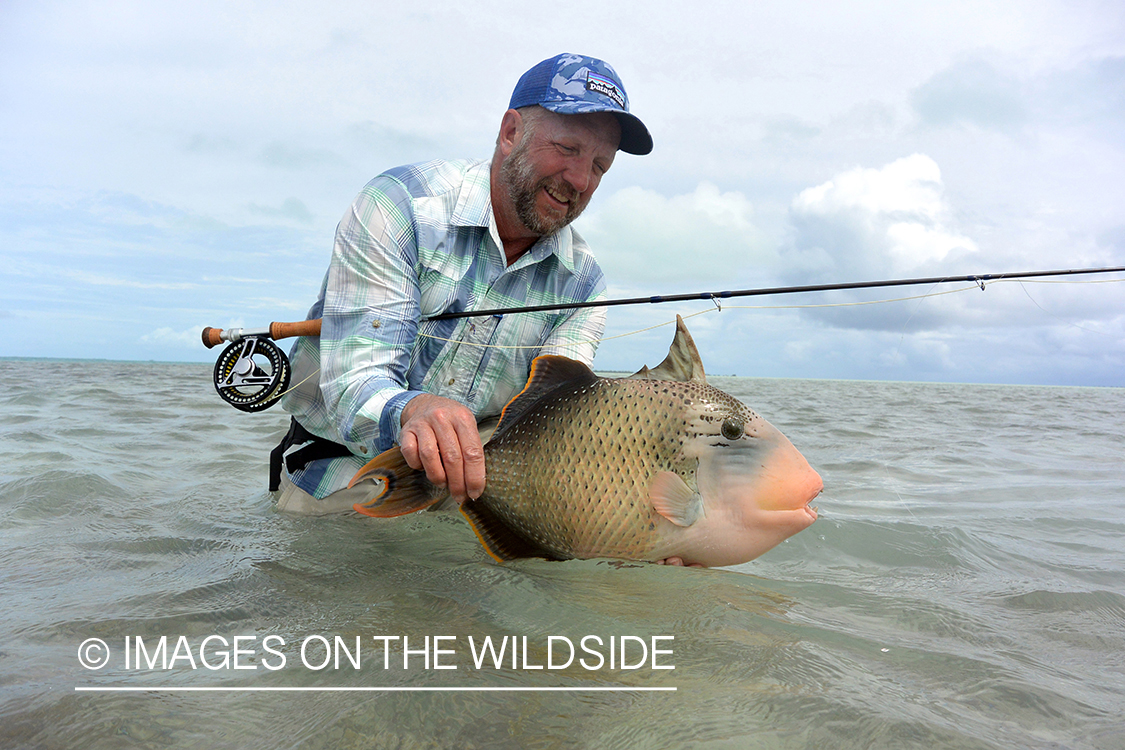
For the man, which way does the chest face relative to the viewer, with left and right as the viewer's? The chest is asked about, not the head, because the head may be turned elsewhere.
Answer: facing the viewer and to the right of the viewer

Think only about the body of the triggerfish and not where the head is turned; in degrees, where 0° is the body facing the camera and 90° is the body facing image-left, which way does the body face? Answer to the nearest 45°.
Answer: approximately 270°

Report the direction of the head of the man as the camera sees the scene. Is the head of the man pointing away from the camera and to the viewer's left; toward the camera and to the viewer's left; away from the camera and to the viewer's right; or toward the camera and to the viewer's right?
toward the camera and to the viewer's right
